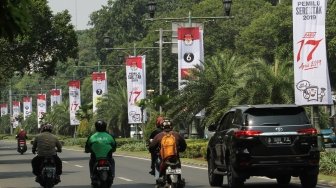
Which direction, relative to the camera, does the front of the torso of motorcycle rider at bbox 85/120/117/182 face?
away from the camera

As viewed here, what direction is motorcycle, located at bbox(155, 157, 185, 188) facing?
away from the camera

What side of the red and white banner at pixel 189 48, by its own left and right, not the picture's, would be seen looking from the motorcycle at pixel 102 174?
front

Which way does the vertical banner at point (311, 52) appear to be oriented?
toward the camera

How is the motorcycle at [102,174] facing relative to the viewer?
away from the camera

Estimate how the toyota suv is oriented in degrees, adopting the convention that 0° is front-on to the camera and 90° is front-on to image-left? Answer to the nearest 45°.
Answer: approximately 180°

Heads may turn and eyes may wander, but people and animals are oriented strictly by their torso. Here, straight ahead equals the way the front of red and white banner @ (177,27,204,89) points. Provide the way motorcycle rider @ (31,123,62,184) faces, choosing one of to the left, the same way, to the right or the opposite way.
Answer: the opposite way

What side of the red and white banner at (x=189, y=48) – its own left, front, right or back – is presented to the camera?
front

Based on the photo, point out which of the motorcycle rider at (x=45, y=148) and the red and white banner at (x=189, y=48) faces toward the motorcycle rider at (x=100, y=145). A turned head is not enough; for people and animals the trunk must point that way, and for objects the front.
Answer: the red and white banner

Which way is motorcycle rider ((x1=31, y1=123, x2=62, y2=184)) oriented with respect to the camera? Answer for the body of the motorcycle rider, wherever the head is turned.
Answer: away from the camera

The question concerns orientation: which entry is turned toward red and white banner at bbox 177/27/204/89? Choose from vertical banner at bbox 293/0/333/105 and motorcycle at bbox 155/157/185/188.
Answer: the motorcycle

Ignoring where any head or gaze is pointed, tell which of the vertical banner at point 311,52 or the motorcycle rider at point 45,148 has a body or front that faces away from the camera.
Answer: the motorcycle rider
